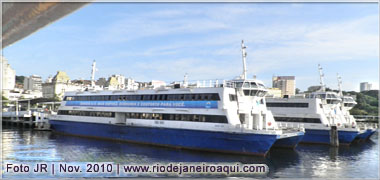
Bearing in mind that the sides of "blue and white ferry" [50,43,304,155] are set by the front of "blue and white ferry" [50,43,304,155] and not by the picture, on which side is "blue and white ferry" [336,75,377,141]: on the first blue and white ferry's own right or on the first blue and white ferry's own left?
on the first blue and white ferry's own left

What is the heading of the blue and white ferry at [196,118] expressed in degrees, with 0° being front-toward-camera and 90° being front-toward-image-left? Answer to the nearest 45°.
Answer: approximately 315°

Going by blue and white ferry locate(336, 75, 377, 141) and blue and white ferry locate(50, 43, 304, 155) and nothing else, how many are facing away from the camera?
0

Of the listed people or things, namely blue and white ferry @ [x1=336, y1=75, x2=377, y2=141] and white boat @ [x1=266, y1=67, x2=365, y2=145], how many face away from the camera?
0

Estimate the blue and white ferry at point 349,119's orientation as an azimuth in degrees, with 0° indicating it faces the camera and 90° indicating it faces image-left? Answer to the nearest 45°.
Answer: approximately 315°

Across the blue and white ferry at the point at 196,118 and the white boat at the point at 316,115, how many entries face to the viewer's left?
0
